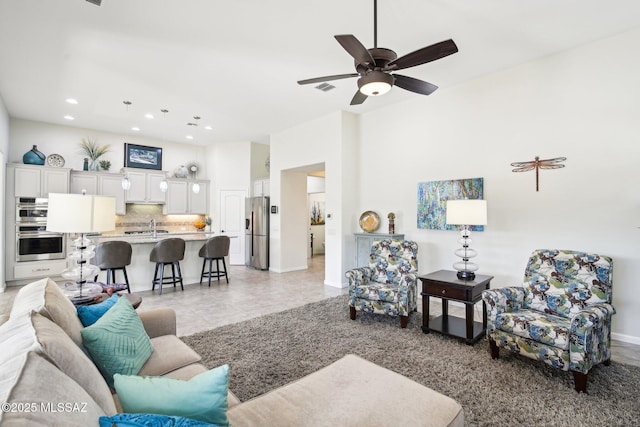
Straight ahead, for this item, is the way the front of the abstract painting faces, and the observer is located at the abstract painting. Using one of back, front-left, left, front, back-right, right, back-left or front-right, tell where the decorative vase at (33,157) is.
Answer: front-right

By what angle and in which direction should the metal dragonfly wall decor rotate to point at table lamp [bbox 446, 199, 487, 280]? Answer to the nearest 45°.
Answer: approximately 45° to its right

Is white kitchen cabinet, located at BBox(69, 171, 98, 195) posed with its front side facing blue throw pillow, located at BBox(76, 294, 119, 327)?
yes

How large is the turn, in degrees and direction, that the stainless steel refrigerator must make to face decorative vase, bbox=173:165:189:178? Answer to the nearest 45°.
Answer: approximately 90° to its right

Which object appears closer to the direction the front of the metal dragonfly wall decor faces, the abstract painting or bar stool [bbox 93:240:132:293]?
the bar stool

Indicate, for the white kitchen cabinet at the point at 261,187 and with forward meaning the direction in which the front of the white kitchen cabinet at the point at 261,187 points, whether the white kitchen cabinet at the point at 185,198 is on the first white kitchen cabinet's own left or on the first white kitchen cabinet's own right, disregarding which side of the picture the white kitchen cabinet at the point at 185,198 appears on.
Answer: on the first white kitchen cabinet's own right

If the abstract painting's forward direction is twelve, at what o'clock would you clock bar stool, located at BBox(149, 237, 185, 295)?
The bar stool is roughly at 1 o'clock from the abstract painting.

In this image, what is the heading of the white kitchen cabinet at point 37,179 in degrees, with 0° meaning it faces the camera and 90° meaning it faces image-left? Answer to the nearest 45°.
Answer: approximately 315°
